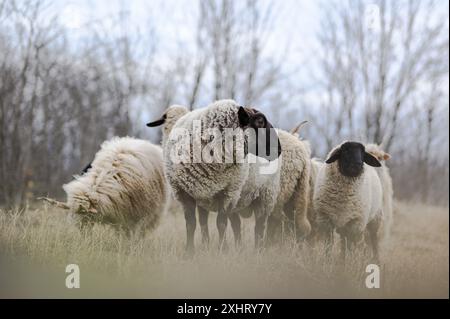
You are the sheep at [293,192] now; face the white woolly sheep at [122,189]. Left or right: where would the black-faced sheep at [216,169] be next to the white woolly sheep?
left

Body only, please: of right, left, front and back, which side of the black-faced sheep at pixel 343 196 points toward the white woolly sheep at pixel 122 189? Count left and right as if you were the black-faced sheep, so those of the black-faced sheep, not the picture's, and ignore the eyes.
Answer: right

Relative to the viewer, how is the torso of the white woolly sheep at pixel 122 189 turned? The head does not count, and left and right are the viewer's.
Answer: facing the viewer and to the left of the viewer

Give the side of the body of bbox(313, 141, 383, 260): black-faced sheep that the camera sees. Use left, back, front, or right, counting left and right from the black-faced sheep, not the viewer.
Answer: front

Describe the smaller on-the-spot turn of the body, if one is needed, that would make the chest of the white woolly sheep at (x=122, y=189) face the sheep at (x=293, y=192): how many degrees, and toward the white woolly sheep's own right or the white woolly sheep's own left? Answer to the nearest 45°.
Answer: approximately 135° to the white woolly sheep's own left

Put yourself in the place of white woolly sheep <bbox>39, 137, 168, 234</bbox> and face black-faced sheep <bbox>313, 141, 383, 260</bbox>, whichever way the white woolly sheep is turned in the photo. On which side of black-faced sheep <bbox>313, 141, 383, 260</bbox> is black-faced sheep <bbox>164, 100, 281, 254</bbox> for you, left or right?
right
